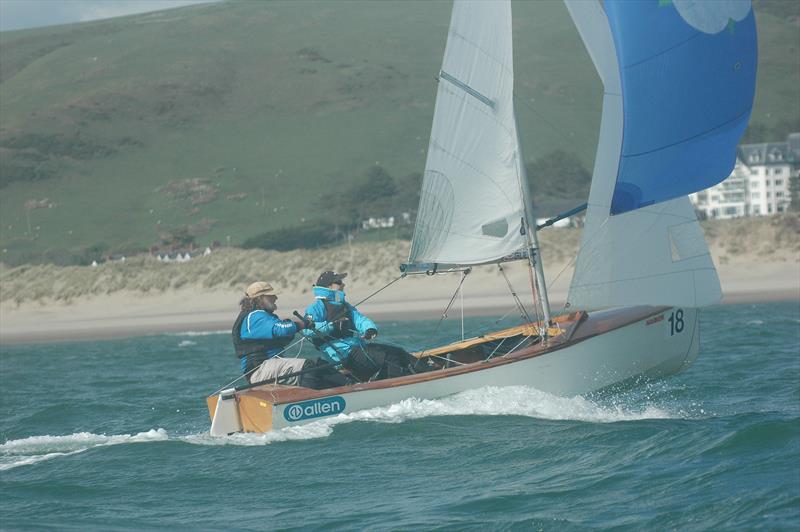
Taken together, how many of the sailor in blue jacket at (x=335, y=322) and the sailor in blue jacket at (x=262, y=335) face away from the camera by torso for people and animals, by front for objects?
0

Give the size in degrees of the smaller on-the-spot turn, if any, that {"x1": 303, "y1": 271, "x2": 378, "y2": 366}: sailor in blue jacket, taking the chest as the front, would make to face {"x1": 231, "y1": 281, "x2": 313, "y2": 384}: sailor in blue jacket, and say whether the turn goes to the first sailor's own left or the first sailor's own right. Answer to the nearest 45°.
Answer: approximately 135° to the first sailor's own right

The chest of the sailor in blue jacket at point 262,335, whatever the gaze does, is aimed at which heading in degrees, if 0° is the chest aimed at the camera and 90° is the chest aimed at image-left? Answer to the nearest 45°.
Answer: approximately 270°

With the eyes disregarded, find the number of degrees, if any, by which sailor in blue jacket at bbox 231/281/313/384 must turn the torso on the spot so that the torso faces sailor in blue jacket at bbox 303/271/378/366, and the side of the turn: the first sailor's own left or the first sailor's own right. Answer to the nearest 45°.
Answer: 0° — they already face them
